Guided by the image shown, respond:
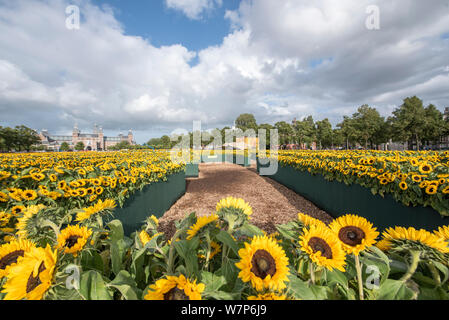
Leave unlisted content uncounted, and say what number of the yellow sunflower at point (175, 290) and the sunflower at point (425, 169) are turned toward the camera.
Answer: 2

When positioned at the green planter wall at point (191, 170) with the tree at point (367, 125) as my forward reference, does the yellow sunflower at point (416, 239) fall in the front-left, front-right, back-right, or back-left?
back-right

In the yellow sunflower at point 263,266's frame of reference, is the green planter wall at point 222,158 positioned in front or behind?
behind

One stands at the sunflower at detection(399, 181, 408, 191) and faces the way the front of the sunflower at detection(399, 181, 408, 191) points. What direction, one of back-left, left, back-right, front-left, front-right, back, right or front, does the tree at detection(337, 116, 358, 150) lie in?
back

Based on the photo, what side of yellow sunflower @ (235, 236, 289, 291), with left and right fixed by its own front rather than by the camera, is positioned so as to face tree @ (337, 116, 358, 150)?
back

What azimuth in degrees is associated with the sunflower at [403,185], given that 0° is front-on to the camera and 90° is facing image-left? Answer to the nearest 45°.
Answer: approximately 0°

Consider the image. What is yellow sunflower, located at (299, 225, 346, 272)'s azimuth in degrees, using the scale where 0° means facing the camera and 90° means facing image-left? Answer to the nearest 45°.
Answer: approximately 45°

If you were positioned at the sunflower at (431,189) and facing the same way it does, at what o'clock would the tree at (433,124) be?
The tree is roughly at 6 o'clock from the sunflower.
